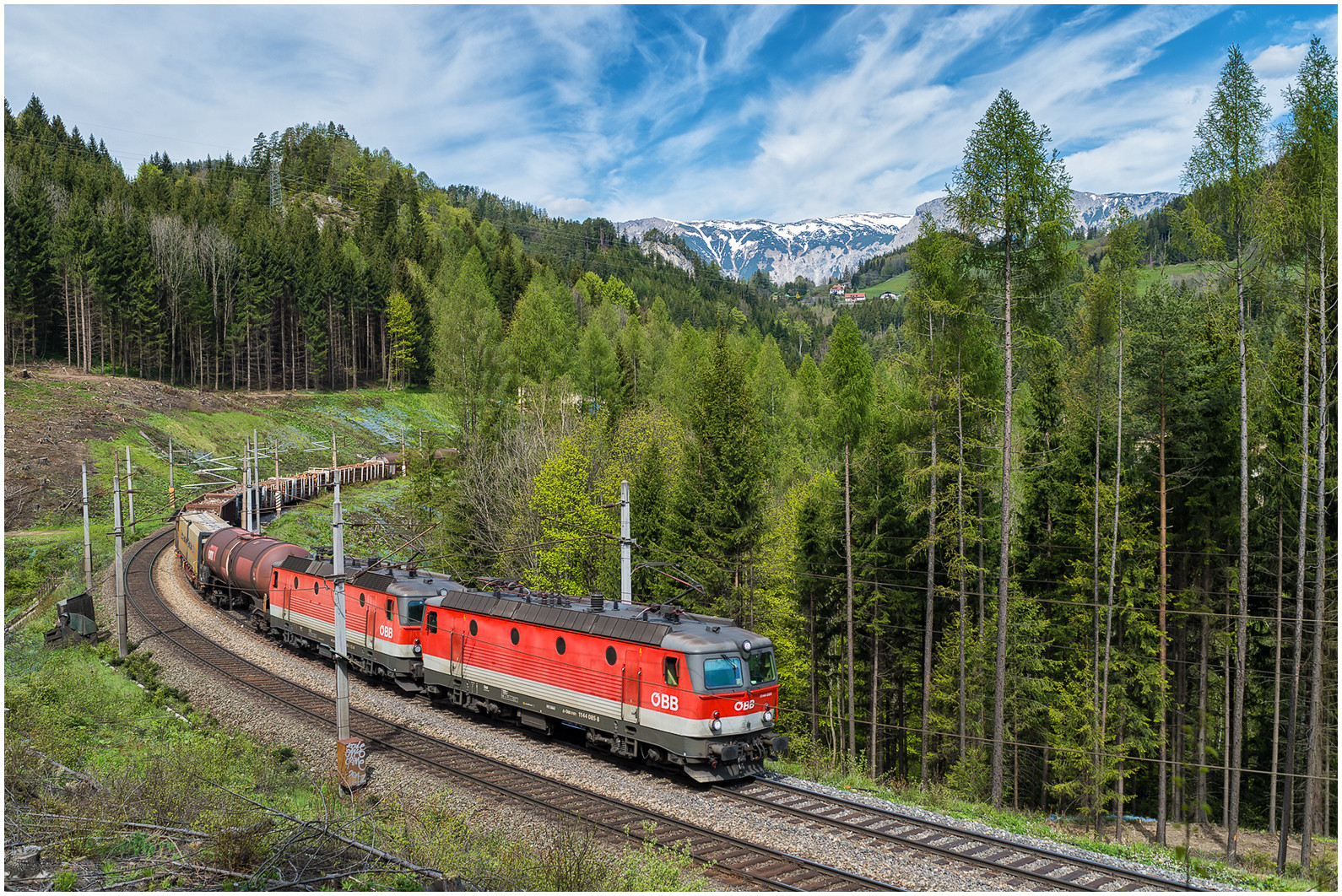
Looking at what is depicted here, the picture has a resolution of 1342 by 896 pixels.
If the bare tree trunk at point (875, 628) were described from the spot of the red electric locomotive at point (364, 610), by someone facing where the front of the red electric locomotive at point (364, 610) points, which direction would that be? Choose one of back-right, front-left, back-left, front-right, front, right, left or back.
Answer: front-left

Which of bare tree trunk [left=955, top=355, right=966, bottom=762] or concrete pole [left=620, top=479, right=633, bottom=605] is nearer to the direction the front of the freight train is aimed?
the bare tree trunk

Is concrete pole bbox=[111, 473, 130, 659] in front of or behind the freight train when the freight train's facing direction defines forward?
behind

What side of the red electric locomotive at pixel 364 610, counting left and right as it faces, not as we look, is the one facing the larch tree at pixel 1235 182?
front

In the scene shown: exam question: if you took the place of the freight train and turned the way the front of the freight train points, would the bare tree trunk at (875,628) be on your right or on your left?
on your left

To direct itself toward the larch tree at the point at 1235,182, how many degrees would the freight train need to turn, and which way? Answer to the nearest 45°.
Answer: approximately 45° to its left

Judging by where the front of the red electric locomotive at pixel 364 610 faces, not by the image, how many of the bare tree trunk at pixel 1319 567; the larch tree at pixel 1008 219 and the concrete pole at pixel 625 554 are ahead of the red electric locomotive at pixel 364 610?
3

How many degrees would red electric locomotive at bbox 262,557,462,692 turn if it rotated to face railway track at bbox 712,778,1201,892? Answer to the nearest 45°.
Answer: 0° — it already faces it

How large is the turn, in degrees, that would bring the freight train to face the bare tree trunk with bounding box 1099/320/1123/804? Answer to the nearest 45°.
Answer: approximately 45° to its left

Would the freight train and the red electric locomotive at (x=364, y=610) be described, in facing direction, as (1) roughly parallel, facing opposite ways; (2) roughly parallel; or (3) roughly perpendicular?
roughly parallel

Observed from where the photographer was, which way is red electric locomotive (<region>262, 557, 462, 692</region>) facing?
facing the viewer and to the right of the viewer

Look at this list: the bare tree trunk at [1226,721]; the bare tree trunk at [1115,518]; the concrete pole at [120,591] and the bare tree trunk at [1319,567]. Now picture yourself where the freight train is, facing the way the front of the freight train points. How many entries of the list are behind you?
1

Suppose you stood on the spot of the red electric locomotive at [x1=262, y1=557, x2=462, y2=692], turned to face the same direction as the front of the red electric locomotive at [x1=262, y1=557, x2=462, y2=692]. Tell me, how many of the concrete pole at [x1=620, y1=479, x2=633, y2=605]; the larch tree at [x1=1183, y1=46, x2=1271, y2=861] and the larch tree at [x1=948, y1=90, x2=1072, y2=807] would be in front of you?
3

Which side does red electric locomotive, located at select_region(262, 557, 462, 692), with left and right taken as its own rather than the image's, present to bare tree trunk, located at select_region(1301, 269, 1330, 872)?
front

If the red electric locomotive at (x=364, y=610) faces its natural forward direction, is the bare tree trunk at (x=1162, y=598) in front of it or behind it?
in front

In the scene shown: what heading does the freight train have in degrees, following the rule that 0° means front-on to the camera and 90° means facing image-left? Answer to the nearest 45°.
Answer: approximately 315°

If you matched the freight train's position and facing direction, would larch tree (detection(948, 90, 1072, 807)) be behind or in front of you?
in front

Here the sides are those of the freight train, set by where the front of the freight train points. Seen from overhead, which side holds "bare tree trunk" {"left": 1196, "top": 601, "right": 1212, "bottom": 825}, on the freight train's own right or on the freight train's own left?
on the freight train's own left
